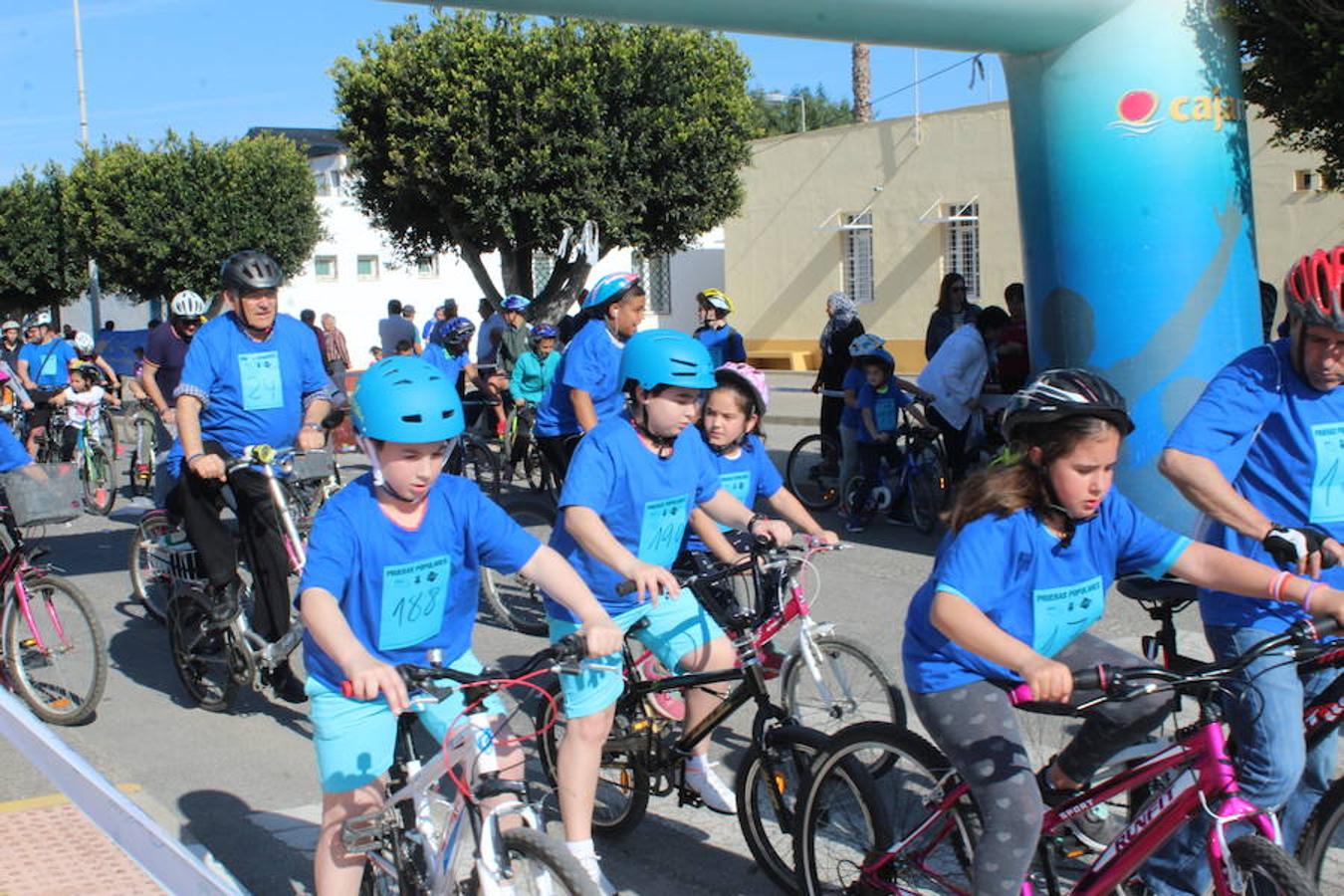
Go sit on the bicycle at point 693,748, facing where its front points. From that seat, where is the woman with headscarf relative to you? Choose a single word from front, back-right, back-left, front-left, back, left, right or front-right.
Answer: back-left

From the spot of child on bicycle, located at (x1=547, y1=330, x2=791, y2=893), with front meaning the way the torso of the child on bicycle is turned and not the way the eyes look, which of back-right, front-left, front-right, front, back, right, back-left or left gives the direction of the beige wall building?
back-left

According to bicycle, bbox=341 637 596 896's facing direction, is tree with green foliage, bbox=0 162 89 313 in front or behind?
behind

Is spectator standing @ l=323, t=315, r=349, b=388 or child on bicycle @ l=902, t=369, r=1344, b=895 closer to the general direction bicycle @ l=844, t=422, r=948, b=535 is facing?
the child on bicycle

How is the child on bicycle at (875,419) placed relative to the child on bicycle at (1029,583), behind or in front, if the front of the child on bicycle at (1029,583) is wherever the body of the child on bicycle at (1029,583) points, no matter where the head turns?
behind

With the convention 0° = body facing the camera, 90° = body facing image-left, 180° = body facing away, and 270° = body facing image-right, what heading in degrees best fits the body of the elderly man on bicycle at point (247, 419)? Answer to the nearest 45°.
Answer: approximately 315°

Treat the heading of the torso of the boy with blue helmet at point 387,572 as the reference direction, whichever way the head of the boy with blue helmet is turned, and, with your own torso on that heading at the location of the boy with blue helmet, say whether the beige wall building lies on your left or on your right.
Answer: on your left
